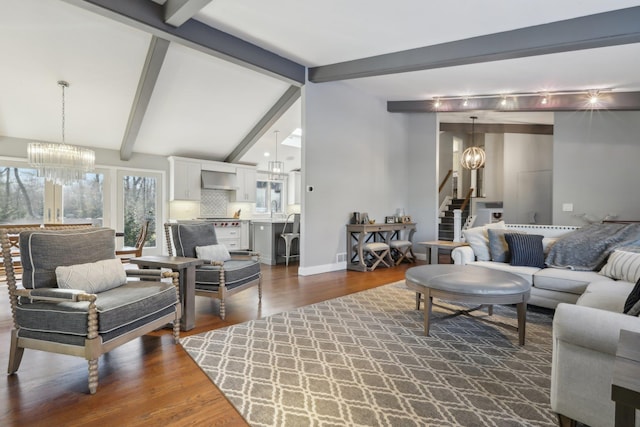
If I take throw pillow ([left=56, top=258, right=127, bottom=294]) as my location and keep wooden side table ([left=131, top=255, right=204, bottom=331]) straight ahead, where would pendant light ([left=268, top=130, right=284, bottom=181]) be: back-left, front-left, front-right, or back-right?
front-left

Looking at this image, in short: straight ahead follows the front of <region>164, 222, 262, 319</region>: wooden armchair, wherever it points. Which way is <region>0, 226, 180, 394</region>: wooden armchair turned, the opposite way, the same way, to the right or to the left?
the same way

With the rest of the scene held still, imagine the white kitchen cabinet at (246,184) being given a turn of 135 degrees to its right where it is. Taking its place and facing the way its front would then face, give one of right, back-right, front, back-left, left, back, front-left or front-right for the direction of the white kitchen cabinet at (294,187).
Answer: right

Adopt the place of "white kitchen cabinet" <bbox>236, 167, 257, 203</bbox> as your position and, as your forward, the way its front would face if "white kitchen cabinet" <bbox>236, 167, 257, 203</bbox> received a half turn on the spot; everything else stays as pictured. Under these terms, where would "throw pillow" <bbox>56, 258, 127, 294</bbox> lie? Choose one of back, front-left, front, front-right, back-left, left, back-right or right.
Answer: back

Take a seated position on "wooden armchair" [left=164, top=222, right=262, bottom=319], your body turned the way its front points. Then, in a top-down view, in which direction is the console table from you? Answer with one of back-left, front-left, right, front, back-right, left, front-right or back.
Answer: left

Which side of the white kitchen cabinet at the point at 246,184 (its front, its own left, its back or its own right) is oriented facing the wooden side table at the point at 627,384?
front

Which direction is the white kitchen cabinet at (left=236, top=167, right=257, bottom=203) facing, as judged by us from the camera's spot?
facing the viewer

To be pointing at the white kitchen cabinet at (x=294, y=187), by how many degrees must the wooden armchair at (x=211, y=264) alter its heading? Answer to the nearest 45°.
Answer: approximately 135° to its left

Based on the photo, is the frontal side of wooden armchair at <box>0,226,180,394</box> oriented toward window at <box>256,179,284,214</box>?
no

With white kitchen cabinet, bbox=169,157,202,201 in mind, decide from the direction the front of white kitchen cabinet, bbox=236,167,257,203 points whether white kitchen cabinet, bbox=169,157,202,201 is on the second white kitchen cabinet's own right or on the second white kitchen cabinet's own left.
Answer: on the second white kitchen cabinet's own right

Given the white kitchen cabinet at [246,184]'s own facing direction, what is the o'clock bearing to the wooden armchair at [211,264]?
The wooden armchair is roughly at 12 o'clock from the white kitchen cabinet.

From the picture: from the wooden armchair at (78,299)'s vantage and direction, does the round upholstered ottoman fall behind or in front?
in front

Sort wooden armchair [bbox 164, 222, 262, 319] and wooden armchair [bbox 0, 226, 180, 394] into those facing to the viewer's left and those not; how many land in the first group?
0

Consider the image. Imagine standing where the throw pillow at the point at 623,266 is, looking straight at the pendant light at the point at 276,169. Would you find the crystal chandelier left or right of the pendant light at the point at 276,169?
left

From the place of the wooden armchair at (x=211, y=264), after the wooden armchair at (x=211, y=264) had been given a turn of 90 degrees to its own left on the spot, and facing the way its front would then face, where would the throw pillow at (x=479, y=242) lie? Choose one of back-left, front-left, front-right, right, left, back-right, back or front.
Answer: front-right

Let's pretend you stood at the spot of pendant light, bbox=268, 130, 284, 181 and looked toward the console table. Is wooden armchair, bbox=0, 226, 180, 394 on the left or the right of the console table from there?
right

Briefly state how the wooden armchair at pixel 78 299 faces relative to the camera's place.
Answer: facing the viewer and to the right of the viewer

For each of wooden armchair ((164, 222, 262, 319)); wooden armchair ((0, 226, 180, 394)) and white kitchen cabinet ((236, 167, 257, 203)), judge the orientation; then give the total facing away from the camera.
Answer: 0
